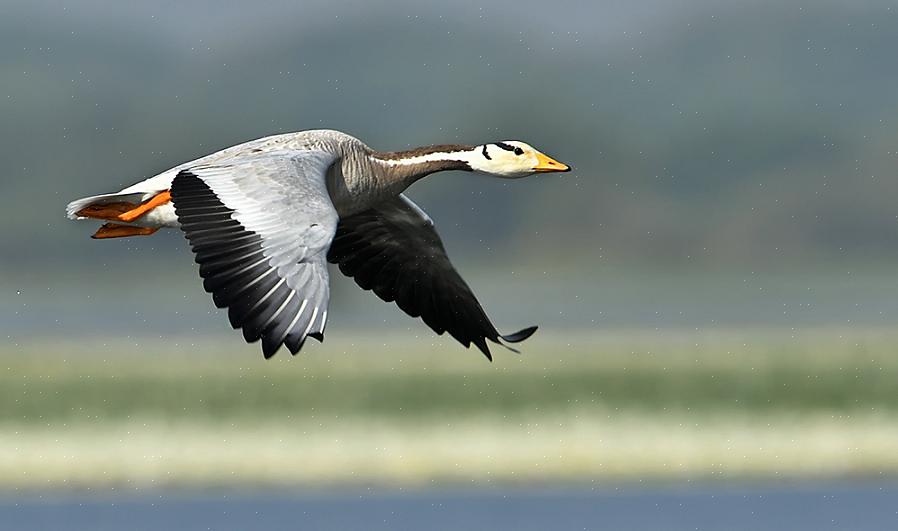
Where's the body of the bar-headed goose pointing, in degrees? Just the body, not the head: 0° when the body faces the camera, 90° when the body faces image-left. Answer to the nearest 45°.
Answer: approximately 270°
